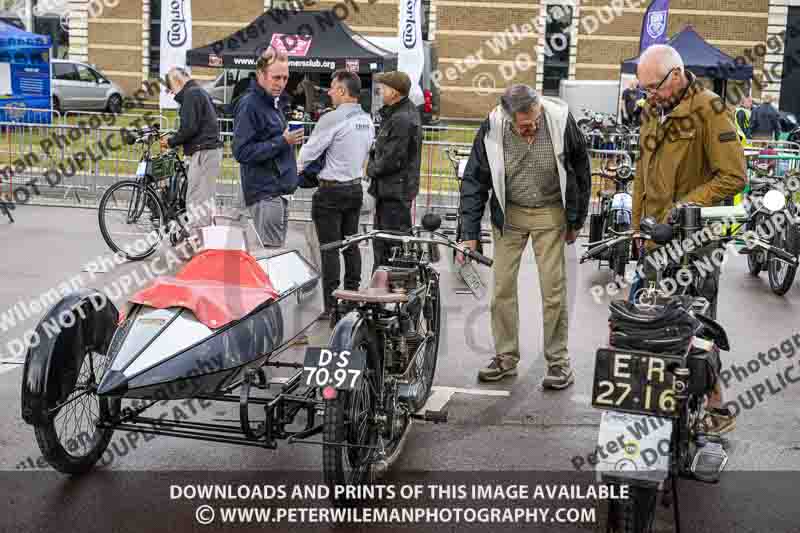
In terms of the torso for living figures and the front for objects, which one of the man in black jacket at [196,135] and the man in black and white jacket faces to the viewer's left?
the man in black jacket

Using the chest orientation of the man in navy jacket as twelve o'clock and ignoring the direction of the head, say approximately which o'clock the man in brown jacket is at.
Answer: The man in brown jacket is roughly at 12 o'clock from the man in navy jacket.

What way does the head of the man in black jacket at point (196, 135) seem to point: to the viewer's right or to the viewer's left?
to the viewer's left

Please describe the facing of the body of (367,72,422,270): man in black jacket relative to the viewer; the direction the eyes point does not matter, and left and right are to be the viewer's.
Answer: facing to the left of the viewer

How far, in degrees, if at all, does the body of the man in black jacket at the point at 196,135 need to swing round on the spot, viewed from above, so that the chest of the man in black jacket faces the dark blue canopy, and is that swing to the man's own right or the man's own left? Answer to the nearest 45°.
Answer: approximately 135° to the man's own right

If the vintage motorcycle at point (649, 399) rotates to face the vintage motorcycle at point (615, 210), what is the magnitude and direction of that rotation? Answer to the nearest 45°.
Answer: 0° — it already faces it

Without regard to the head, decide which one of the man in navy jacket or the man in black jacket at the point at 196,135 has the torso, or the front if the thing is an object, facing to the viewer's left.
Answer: the man in black jacket

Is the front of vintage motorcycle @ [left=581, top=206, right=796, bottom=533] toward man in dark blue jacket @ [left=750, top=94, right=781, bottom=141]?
yes

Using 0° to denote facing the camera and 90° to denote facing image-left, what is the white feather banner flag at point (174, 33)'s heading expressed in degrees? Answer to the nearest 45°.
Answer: approximately 0°

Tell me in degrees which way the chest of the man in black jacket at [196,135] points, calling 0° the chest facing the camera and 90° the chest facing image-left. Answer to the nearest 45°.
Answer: approximately 90°
